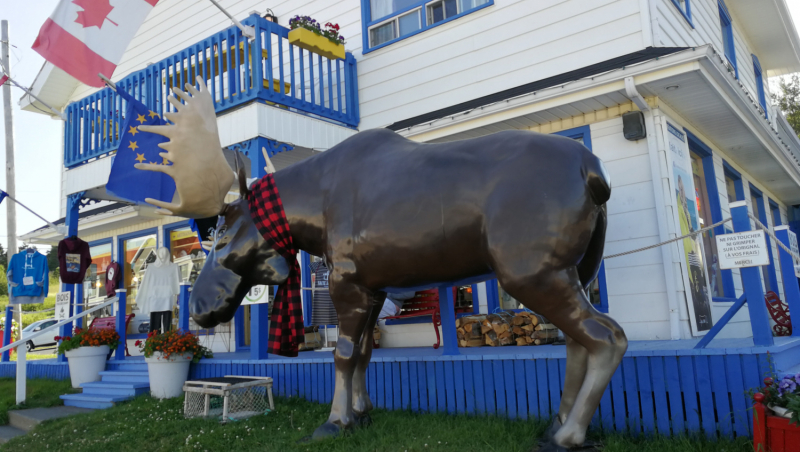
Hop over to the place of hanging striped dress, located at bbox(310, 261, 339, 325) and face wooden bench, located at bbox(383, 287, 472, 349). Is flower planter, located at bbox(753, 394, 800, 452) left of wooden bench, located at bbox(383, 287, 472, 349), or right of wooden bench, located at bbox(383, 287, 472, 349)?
right

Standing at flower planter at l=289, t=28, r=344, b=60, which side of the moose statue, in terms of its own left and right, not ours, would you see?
right

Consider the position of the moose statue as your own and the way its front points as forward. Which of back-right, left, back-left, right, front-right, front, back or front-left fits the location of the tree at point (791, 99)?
back-right

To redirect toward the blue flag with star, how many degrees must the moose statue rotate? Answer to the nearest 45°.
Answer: approximately 45° to its right

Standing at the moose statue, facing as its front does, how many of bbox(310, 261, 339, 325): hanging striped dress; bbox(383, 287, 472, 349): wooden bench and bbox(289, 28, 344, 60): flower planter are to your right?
3

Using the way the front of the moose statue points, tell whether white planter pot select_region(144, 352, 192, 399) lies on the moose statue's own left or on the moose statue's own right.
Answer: on the moose statue's own right

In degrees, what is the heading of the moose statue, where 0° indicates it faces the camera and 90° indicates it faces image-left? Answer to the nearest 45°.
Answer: approximately 90°

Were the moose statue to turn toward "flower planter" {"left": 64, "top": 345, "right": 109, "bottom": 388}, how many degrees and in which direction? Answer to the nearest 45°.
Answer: approximately 45° to its right

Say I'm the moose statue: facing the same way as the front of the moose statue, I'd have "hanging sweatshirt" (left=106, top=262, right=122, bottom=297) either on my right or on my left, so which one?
on my right

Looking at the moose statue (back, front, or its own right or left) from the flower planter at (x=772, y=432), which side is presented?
back

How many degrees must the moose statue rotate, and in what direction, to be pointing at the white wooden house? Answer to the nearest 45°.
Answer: approximately 135° to its right

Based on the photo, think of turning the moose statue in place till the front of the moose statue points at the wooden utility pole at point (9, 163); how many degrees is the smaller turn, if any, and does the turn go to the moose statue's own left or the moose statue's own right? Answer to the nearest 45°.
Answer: approximately 45° to the moose statue's own right

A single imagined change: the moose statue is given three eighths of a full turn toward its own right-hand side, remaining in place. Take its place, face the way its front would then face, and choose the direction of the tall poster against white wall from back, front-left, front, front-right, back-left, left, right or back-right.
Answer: front
